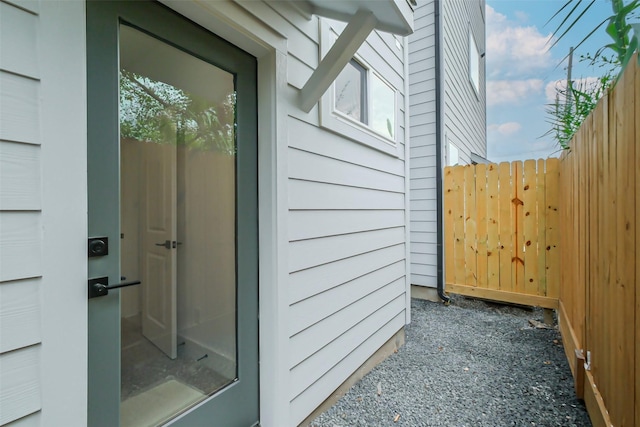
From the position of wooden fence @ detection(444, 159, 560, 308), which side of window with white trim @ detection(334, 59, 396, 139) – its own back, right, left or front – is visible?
left

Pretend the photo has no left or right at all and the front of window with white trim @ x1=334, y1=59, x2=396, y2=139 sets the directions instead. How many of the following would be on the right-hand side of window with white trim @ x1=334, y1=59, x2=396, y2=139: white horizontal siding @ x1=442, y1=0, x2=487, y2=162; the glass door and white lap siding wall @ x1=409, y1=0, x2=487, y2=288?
1

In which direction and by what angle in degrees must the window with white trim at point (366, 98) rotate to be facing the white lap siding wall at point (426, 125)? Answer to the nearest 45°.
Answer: approximately 90° to its left

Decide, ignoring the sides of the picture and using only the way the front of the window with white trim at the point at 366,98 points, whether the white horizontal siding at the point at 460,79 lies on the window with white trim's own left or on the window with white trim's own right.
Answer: on the window with white trim's own left

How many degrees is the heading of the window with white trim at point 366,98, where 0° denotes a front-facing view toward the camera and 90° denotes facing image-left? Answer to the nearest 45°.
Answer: approximately 315°

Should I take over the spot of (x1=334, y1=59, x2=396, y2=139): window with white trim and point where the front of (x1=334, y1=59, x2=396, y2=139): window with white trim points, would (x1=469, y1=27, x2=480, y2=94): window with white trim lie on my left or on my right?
on my left

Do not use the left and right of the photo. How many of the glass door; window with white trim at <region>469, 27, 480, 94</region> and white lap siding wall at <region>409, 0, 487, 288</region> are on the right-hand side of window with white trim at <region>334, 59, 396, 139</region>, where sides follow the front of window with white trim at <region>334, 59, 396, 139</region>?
1

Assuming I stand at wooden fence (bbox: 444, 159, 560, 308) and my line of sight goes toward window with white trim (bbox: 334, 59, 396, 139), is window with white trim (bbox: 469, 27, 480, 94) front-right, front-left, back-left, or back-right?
back-right

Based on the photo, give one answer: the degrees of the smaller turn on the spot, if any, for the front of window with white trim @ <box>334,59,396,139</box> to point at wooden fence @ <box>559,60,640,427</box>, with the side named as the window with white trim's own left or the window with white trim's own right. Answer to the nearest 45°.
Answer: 0° — it already faces it

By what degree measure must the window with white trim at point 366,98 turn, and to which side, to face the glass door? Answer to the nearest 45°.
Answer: approximately 90° to its right
